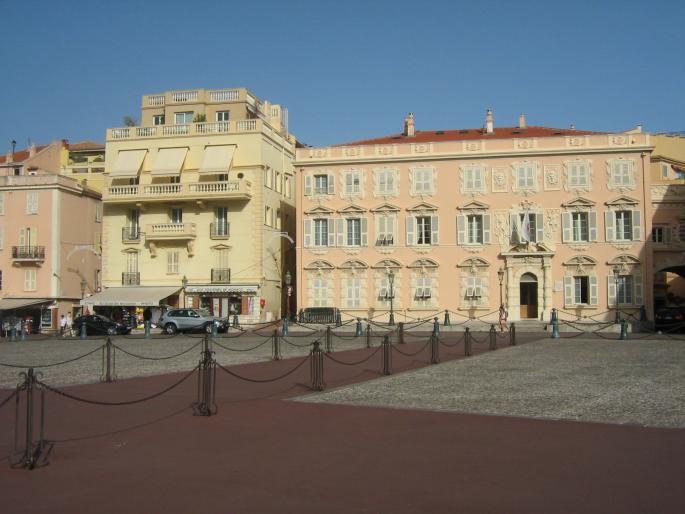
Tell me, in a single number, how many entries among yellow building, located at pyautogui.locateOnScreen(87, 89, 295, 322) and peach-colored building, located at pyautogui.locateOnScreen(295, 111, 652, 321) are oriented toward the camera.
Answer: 2

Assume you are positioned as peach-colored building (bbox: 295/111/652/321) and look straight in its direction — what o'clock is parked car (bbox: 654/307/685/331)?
The parked car is roughly at 9 o'clock from the peach-colored building.

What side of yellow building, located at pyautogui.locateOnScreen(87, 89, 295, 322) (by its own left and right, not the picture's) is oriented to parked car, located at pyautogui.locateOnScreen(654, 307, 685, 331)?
left

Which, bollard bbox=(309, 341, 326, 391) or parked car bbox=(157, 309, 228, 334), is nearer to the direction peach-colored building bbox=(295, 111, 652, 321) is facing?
the bollard

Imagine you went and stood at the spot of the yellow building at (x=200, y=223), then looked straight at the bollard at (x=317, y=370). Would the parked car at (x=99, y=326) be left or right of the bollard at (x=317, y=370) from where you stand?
right

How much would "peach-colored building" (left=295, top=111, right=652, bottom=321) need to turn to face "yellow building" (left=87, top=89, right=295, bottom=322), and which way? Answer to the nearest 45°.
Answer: approximately 90° to its right

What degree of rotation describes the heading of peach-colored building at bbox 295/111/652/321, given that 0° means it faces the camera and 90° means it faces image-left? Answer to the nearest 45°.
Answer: approximately 0°

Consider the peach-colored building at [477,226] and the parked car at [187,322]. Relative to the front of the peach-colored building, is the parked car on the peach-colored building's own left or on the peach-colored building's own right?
on the peach-colored building's own right

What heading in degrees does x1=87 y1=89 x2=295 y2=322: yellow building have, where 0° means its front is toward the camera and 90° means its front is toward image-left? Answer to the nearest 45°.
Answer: approximately 0°
